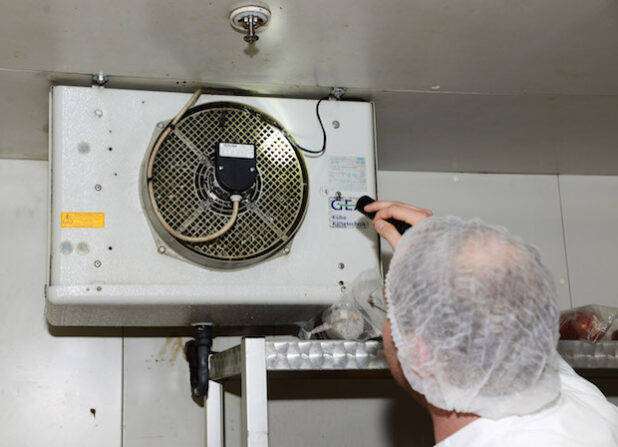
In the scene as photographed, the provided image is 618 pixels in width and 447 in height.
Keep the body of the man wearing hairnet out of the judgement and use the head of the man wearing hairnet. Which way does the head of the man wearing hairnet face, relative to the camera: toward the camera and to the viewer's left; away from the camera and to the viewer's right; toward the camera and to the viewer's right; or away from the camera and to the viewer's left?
away from the camera and to the viewer's left

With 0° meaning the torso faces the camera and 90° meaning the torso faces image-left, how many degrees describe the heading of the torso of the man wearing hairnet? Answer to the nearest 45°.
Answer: approximately 135°

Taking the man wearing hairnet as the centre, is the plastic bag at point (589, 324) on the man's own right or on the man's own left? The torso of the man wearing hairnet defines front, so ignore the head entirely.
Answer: on the man's own right

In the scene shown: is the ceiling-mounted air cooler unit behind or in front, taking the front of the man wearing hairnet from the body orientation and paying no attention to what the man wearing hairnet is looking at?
in front
